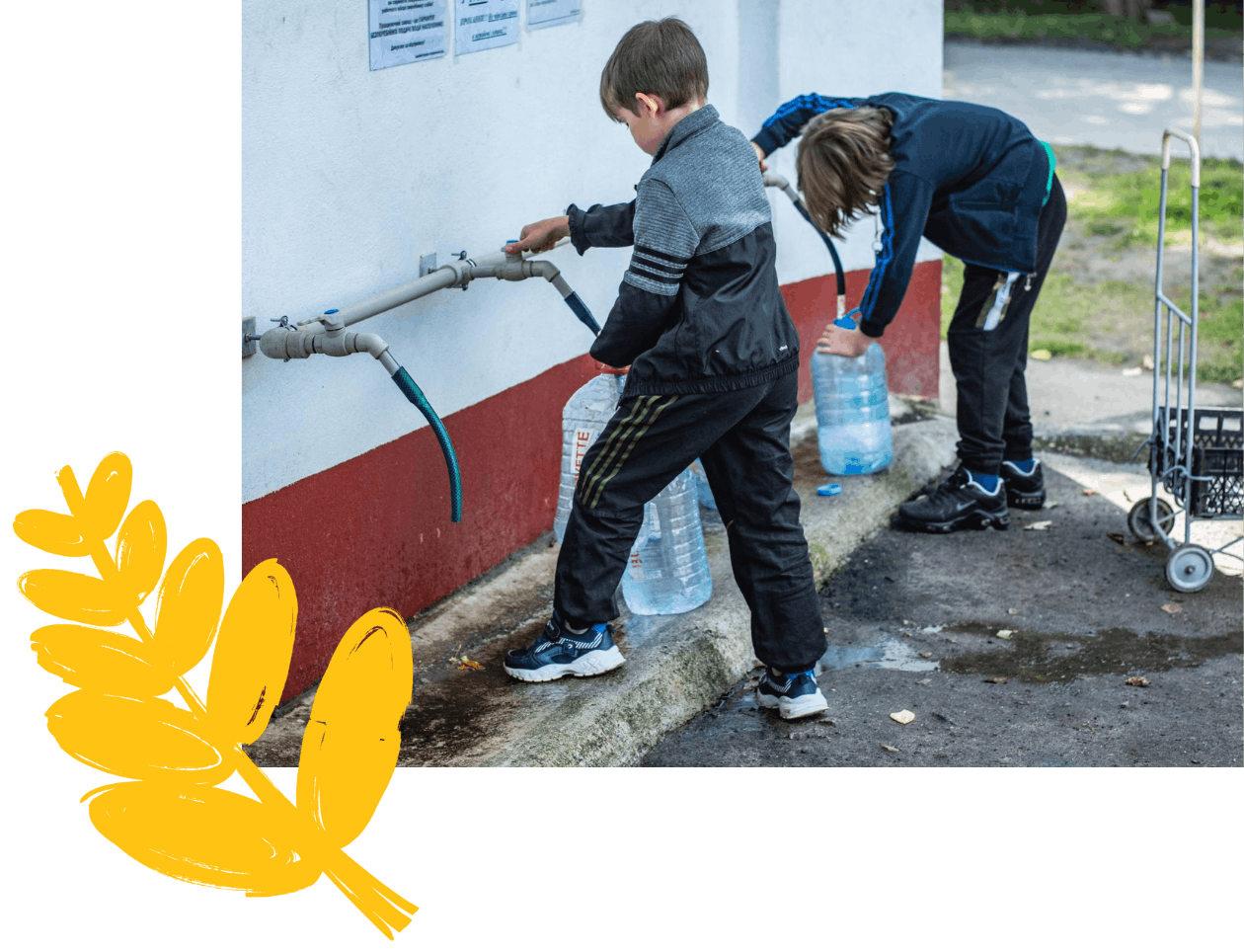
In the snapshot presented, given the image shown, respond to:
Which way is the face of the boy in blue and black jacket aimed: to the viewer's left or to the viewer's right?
to the viewer's left

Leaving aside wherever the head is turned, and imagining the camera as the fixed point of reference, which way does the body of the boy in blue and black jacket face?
to the viewer's left

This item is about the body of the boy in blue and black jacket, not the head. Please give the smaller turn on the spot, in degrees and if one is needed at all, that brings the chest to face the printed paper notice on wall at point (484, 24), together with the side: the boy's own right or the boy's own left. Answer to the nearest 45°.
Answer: approximately 45° to the boy's own left

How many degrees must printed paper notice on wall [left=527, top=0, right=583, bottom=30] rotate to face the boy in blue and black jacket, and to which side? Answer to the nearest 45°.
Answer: approximately 45° to its left

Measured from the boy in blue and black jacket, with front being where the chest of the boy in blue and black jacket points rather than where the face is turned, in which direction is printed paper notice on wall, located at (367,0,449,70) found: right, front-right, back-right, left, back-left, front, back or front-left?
front-left

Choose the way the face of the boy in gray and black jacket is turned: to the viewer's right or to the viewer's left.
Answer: to the viewer's left

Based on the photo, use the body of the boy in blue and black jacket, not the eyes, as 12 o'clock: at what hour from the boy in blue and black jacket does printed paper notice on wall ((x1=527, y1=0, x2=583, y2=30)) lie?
The printed paper notice on wall is roughly at 11 o'clock from the boy in blue and black jacket.

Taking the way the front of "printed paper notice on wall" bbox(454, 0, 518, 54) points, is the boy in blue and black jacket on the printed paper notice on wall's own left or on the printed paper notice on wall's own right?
on the printed paper notice on wall's own left

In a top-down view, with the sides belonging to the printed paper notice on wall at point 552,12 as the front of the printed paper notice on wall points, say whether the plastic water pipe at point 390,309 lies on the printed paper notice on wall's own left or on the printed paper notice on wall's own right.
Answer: on the printed paper notice on wall's own right

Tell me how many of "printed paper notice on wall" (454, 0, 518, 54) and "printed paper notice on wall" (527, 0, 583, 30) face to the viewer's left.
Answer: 0

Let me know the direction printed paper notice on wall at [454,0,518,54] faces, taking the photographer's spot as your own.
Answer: facing the viewer and to the right of the viewer
